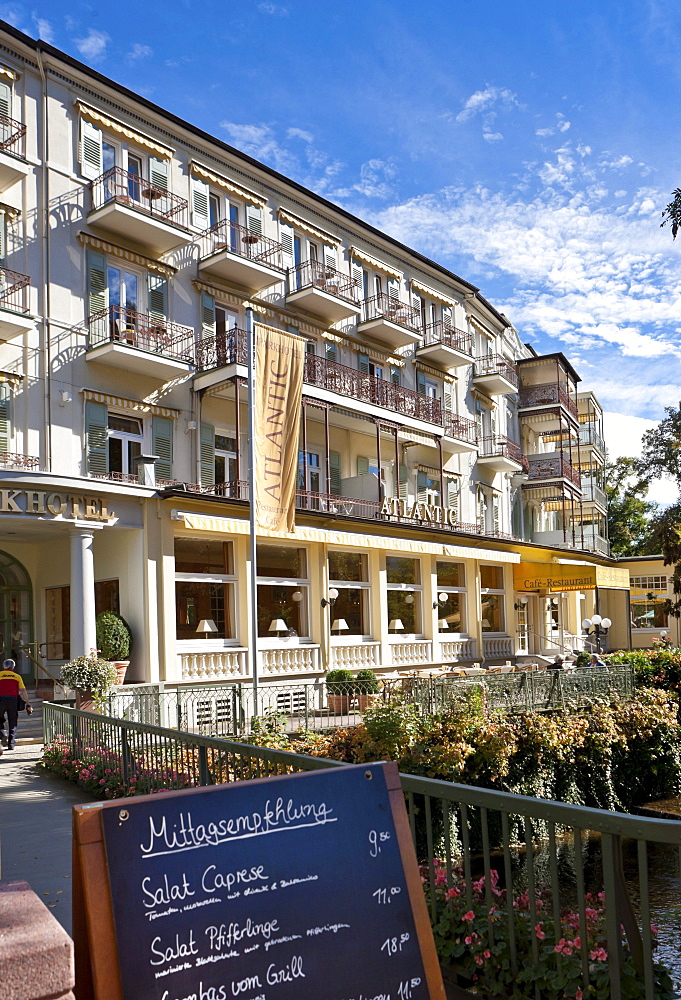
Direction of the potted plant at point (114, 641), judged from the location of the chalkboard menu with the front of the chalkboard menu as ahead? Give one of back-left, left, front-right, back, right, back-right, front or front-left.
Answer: back

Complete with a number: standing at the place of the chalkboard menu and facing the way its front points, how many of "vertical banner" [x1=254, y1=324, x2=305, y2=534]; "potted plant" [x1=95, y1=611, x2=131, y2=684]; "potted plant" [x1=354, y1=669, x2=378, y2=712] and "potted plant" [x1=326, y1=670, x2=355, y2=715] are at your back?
4

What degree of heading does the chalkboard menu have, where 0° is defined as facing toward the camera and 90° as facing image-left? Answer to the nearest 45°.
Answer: approximately 0°
